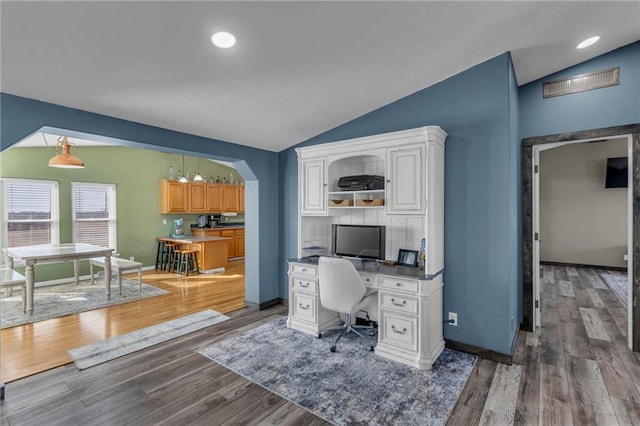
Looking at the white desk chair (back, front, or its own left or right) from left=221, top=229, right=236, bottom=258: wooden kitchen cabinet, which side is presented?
left

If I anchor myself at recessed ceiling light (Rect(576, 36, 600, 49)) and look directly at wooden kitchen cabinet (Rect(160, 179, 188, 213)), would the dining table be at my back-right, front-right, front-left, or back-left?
front-left

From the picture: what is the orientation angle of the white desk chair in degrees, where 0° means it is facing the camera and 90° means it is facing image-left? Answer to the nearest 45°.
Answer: approximately 225°

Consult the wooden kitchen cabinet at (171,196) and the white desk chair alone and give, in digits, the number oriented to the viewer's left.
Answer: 0

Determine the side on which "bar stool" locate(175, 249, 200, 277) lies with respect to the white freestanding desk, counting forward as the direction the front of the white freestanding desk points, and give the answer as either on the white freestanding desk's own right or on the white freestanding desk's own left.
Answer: on the white freestanding desk's own right

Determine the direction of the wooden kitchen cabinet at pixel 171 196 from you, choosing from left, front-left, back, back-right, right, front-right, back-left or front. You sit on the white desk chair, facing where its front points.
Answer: left

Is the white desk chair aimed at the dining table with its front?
no

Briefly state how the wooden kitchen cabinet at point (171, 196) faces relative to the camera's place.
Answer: facing the viewer and to the right of the viewer

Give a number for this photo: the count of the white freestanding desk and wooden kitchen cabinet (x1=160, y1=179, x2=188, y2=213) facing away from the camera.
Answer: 0

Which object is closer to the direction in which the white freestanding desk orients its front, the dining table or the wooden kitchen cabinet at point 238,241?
the dining table

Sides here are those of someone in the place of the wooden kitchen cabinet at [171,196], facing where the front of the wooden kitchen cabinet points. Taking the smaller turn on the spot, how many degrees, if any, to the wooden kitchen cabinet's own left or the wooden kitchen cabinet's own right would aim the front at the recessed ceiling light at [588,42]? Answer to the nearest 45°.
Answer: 0° — it already faces it

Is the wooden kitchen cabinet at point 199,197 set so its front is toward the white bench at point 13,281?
no
